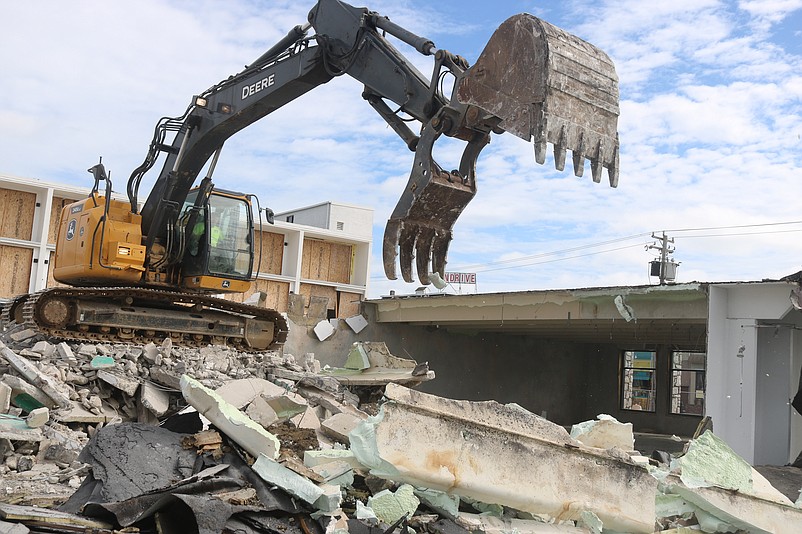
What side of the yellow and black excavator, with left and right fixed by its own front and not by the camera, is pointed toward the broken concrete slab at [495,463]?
front

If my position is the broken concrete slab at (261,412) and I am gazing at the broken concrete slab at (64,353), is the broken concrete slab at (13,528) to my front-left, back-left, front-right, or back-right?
back-left

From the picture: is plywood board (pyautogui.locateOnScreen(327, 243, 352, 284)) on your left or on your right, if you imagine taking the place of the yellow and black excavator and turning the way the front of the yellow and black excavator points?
on your left

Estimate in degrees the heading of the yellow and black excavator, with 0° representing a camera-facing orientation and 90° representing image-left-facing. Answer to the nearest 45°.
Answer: approximately 315°
